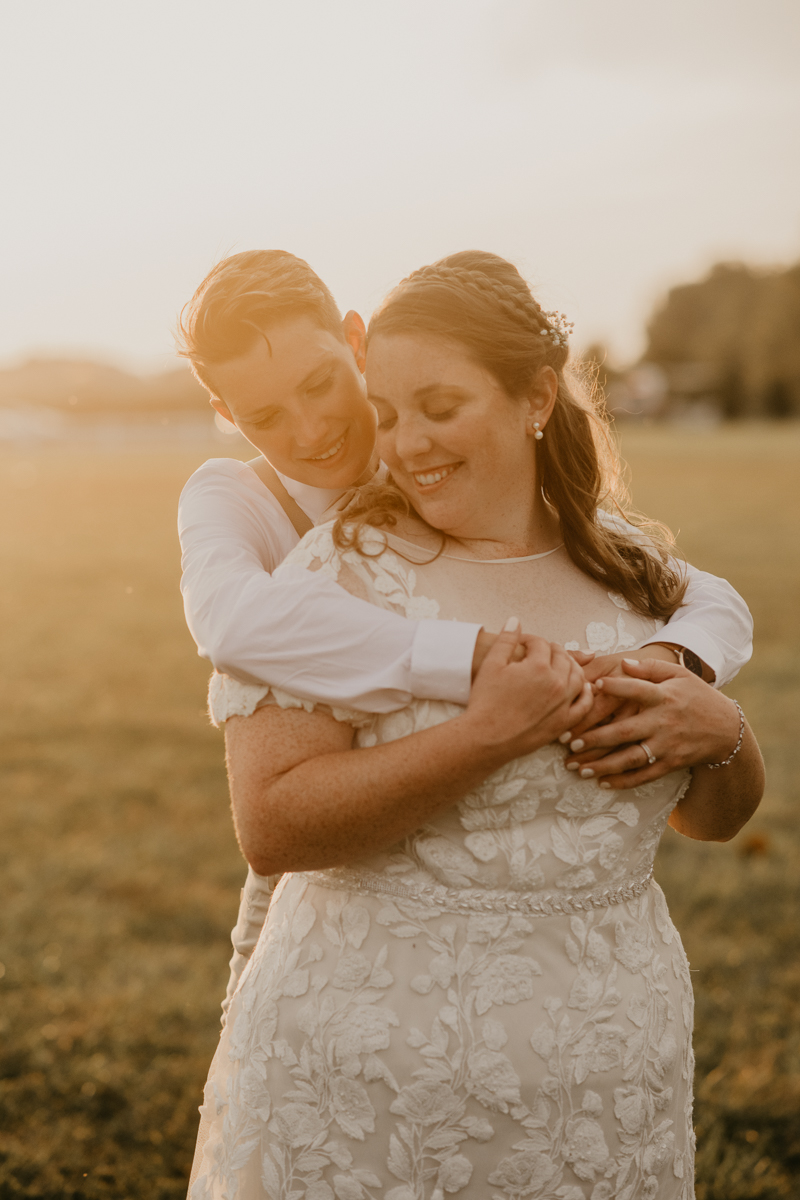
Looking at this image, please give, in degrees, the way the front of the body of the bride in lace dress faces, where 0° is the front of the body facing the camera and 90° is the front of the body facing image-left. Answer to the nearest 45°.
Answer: approximately 0°
